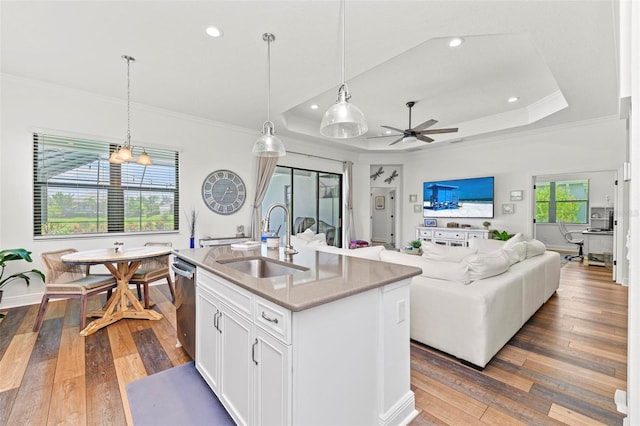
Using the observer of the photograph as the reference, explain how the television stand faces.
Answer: facing the viewer

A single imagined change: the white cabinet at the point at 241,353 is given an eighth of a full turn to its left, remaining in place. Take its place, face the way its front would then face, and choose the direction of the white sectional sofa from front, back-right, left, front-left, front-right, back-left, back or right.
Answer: left

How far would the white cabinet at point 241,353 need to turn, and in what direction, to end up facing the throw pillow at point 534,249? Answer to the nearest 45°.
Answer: approximately 135° to its left

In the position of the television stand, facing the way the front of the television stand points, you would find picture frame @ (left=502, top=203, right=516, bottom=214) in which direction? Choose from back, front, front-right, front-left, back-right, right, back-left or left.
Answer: left

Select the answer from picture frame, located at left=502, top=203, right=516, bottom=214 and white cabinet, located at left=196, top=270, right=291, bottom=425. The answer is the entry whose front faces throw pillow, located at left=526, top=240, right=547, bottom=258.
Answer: the picture frame

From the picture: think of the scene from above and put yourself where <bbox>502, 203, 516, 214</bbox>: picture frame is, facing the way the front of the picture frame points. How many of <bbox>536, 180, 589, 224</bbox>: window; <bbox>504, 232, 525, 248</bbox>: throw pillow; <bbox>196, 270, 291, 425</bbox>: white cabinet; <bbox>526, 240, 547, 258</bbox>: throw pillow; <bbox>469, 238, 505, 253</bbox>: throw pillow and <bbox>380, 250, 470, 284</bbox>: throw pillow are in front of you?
5

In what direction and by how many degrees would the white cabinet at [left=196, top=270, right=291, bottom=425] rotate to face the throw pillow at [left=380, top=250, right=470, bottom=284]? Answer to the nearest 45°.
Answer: approximately 135° to its left

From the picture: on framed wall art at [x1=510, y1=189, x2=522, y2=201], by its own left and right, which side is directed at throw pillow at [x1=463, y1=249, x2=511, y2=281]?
front

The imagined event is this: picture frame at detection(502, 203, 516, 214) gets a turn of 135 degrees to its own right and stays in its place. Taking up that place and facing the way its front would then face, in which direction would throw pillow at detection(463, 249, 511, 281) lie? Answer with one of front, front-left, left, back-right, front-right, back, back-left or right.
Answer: back-left

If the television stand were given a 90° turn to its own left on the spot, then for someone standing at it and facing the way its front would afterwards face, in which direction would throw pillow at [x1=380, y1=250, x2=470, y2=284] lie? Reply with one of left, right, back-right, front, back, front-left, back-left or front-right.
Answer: right

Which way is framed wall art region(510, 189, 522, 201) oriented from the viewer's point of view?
toward the camera

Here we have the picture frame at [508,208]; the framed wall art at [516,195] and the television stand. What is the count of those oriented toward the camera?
3

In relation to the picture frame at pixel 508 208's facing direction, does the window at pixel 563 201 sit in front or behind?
behind

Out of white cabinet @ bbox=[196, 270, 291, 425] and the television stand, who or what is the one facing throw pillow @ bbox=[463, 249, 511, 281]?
the television stand

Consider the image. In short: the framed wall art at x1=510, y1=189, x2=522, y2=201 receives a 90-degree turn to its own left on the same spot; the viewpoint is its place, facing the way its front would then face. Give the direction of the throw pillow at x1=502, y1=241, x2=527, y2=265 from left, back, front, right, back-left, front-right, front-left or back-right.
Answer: right

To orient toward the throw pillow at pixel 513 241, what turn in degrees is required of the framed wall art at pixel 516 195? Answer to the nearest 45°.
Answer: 0° — it already faces it

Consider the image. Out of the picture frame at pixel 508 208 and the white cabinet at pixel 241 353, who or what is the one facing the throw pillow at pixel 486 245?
the picture frame
